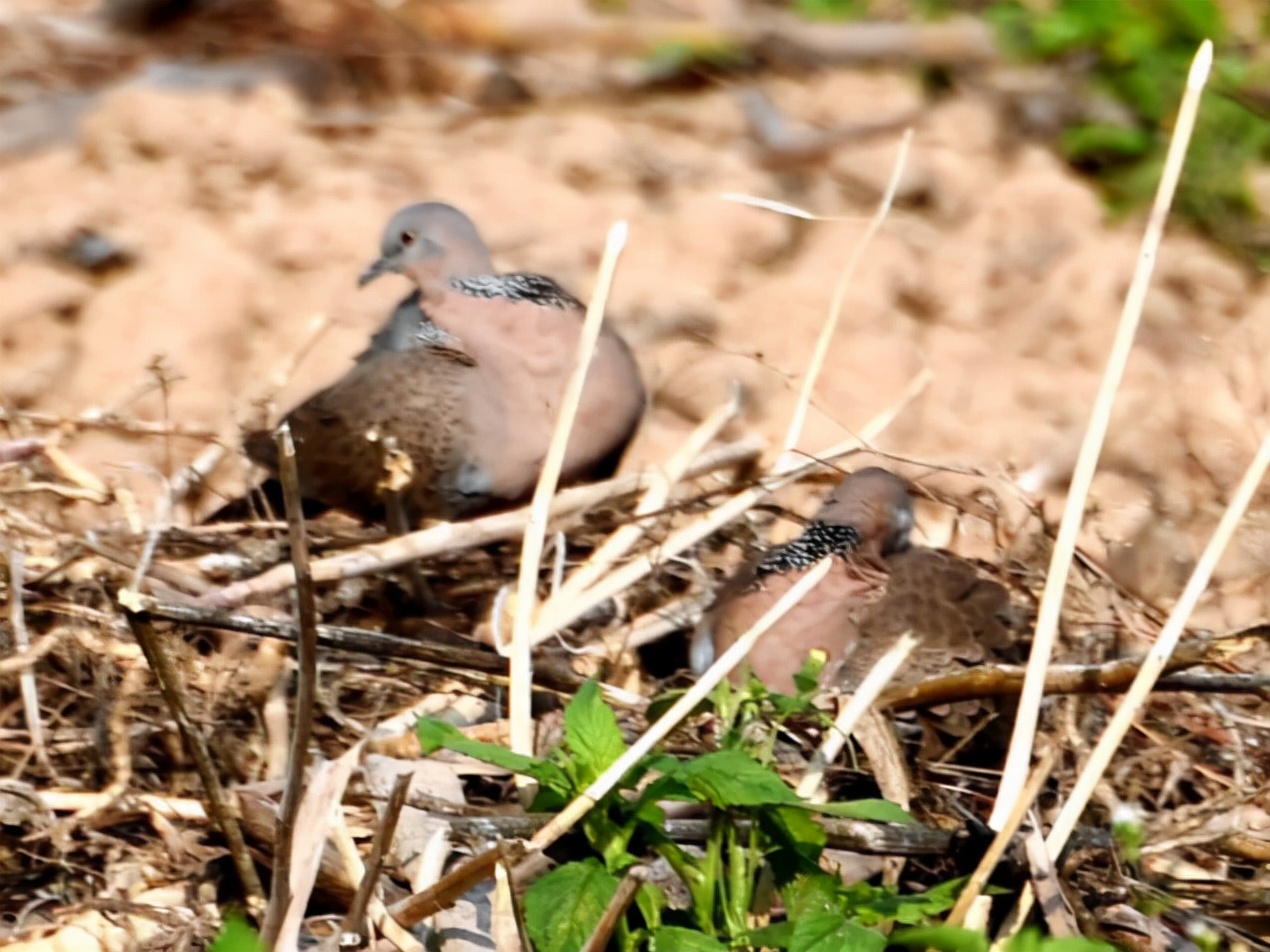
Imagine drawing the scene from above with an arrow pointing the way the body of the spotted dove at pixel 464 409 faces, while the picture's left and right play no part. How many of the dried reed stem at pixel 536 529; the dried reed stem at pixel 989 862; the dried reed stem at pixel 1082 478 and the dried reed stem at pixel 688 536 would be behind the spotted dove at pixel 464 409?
0

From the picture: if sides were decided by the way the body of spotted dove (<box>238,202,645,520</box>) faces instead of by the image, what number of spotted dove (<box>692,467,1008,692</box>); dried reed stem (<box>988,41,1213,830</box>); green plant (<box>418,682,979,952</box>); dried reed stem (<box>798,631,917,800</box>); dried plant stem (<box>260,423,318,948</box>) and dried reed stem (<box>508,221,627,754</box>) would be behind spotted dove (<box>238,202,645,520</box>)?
0

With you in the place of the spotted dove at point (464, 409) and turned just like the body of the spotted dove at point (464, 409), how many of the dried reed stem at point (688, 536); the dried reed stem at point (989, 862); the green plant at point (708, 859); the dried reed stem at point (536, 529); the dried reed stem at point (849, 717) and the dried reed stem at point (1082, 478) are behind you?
0

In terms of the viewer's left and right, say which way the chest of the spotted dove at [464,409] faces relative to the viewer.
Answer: facing the viewer and to the right of the viewer

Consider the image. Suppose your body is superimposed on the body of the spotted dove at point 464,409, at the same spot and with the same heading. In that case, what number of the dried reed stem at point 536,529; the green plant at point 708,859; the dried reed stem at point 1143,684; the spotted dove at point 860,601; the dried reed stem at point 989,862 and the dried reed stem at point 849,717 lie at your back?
0

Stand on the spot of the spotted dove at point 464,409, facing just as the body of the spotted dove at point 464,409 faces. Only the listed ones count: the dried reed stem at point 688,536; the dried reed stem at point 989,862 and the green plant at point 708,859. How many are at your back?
0

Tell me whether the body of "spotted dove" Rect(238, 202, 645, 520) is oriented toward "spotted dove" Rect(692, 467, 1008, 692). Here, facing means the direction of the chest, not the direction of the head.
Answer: yes

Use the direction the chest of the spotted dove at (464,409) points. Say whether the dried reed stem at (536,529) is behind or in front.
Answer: in front

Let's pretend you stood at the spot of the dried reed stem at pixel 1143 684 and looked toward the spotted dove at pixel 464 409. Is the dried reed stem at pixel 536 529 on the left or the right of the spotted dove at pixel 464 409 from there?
left

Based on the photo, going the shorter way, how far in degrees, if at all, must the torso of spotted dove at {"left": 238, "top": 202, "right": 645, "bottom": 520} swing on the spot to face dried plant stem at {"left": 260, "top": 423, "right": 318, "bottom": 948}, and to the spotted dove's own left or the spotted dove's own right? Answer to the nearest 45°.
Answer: approximately 45° to the spotted dove's own right

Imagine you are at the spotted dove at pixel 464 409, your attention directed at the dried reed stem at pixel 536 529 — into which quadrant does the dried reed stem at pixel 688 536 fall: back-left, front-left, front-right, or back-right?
front-left

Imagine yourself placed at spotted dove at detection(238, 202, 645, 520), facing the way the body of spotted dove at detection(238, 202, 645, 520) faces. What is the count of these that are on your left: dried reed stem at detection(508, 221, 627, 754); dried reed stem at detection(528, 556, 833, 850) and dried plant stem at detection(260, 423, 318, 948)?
0

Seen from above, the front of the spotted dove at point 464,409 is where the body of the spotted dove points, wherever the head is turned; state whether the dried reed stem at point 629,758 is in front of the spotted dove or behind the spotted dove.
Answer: in front

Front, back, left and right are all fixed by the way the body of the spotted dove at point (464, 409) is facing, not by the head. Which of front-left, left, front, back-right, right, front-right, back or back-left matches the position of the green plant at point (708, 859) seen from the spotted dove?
front-right
